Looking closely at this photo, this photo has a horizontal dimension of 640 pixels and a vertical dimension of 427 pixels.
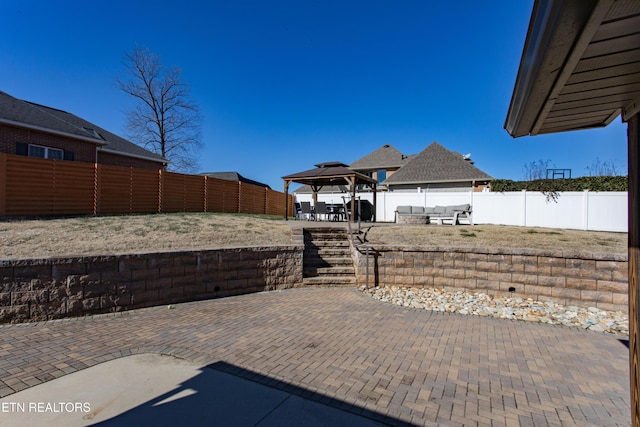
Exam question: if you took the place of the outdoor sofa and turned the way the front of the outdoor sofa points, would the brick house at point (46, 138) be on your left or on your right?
on your right

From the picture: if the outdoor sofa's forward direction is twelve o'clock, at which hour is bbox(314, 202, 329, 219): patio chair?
The patio chair is roughly at 3 o'clock from the outdoor sofa.

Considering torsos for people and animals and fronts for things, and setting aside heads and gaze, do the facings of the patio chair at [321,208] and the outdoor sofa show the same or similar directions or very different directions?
very different directions

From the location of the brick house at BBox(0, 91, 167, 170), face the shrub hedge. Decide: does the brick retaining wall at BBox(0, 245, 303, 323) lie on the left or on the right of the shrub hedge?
right

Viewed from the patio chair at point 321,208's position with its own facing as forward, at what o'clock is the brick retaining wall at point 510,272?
The brick retaining wall is roughly at 5 o'clock from the patio chair.

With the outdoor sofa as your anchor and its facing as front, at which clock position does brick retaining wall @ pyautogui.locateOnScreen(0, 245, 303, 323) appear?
The brick retaining wall is roughly at 1 o'clock from the outdoor sofa.

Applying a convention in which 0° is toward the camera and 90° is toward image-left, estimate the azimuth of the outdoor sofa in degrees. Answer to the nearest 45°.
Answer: approximately 0°
